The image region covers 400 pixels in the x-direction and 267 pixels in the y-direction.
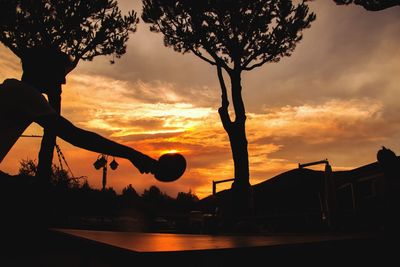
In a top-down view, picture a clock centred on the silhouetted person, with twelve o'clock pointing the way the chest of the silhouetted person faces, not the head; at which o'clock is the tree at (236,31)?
The tree is roughly at 10 o'clock from the silhouetted person.

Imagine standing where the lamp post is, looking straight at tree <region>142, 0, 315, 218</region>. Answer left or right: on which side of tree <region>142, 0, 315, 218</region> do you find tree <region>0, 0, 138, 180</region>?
right

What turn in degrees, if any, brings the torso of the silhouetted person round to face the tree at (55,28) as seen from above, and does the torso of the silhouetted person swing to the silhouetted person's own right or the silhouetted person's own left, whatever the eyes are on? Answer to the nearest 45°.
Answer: approximately 90° to the silhouetted person's own left

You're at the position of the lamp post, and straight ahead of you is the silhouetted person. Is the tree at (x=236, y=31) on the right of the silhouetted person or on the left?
left

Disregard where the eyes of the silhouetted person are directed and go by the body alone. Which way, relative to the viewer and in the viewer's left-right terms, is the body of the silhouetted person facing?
facing to the right of the viewer

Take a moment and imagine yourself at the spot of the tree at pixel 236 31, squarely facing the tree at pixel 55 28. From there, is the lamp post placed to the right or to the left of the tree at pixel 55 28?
right

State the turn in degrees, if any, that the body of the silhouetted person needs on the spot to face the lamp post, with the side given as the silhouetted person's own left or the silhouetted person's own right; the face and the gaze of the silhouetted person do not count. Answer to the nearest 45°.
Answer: approximately 90° to the silhouetted person's own left

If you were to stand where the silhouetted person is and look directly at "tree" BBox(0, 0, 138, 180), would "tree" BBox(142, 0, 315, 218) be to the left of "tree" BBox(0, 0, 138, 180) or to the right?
right
